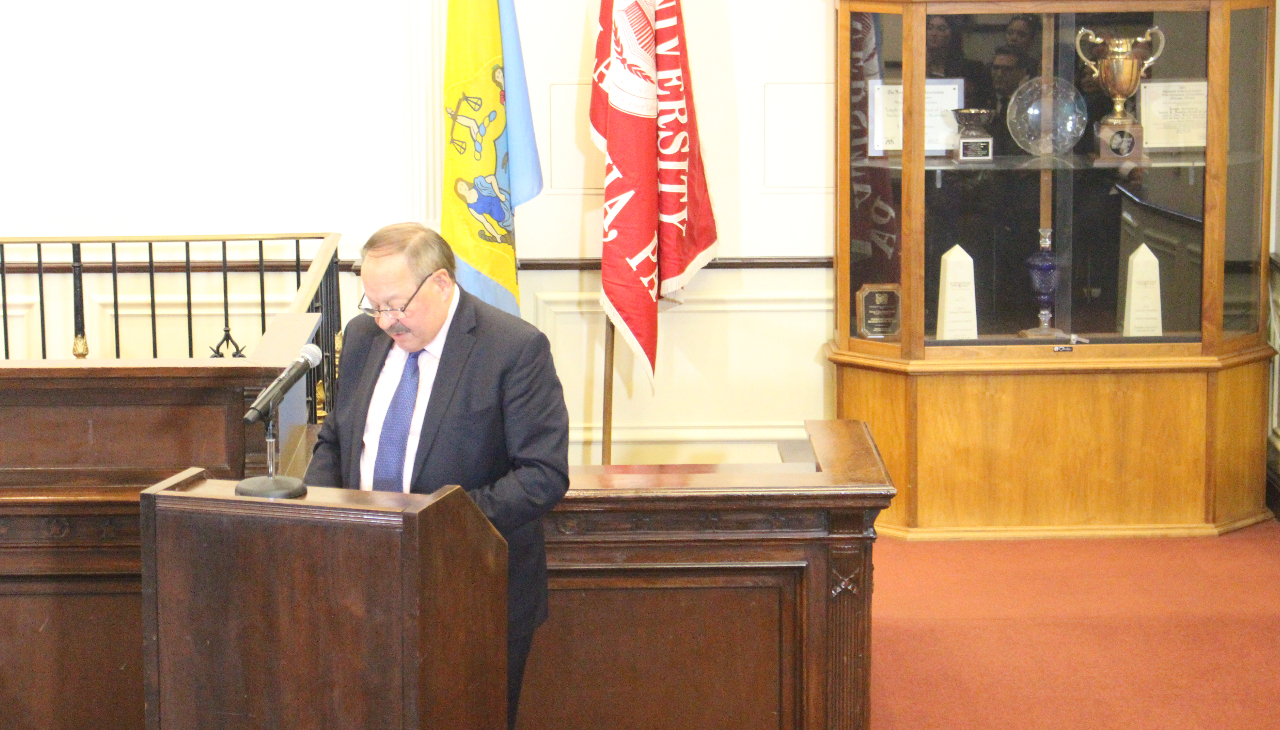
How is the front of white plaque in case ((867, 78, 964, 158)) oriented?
toward the camera

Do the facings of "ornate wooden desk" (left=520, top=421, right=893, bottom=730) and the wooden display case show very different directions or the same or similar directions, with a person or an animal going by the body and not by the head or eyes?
same or similar directions

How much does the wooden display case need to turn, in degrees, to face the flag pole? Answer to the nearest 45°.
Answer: approximately 90° to its right

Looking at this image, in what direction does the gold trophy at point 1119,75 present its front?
toward the camera

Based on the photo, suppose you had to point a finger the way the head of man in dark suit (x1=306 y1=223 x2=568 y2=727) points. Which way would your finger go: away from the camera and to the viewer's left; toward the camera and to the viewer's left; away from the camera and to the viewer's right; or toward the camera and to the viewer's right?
toward the camera and to the viewer's left

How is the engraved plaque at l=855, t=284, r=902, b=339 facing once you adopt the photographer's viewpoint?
facing the viewer

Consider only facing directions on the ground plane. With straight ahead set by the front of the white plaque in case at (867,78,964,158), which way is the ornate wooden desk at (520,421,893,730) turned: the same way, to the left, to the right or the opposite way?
the same way

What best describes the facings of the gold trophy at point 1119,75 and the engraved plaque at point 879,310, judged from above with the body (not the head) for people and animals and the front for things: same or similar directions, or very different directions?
same or similar directions

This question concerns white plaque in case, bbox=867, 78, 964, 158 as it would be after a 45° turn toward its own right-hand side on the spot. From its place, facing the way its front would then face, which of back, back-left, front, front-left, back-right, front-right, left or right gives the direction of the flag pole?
front-right

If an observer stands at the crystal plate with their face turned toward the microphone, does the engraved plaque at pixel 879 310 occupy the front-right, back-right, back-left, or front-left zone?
front-right

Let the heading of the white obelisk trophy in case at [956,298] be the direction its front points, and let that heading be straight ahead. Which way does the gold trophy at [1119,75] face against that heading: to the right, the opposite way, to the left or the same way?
the same way

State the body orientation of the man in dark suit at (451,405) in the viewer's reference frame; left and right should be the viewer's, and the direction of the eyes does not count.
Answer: facing the viewer and to the left of the viewer

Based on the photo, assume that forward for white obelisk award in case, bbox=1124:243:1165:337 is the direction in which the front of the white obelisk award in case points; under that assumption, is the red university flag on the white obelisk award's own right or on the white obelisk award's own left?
on the white obelisk award's own right
